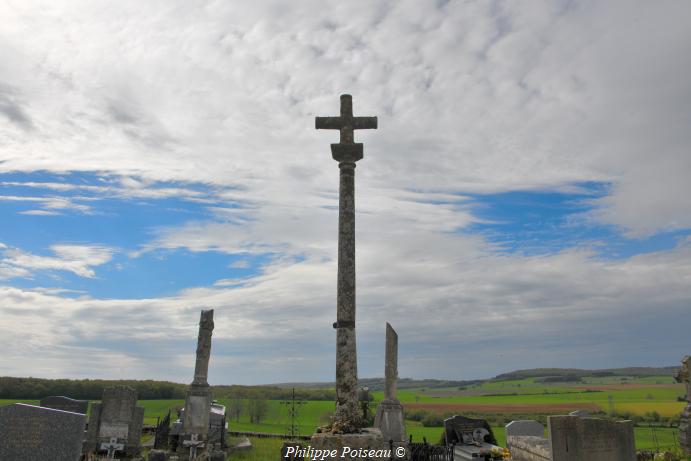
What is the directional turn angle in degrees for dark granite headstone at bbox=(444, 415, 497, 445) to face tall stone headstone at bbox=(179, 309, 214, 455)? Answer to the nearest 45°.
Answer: approximately 45° to its right

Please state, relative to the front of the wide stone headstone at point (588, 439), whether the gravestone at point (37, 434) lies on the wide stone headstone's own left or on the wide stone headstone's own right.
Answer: on the wide stone headstone's own right

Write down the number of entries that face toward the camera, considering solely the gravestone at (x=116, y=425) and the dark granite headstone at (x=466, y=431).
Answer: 2

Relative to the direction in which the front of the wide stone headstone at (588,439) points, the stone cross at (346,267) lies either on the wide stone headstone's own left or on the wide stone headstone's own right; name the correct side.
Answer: on the wide stone headstone's own right

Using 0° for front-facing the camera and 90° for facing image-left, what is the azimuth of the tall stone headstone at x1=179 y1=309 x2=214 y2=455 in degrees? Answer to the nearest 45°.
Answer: approximately 0°

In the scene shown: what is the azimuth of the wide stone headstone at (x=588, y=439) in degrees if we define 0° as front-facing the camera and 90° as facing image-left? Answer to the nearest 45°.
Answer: approximately 0°

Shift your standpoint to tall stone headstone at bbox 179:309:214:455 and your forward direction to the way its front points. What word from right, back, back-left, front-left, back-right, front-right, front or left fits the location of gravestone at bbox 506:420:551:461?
front-left

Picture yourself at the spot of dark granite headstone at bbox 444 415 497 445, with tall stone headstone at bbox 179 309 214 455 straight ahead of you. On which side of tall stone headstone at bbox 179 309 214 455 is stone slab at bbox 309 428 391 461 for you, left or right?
left

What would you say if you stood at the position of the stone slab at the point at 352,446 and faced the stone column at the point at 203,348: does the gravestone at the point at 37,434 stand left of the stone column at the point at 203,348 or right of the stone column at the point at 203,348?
left
